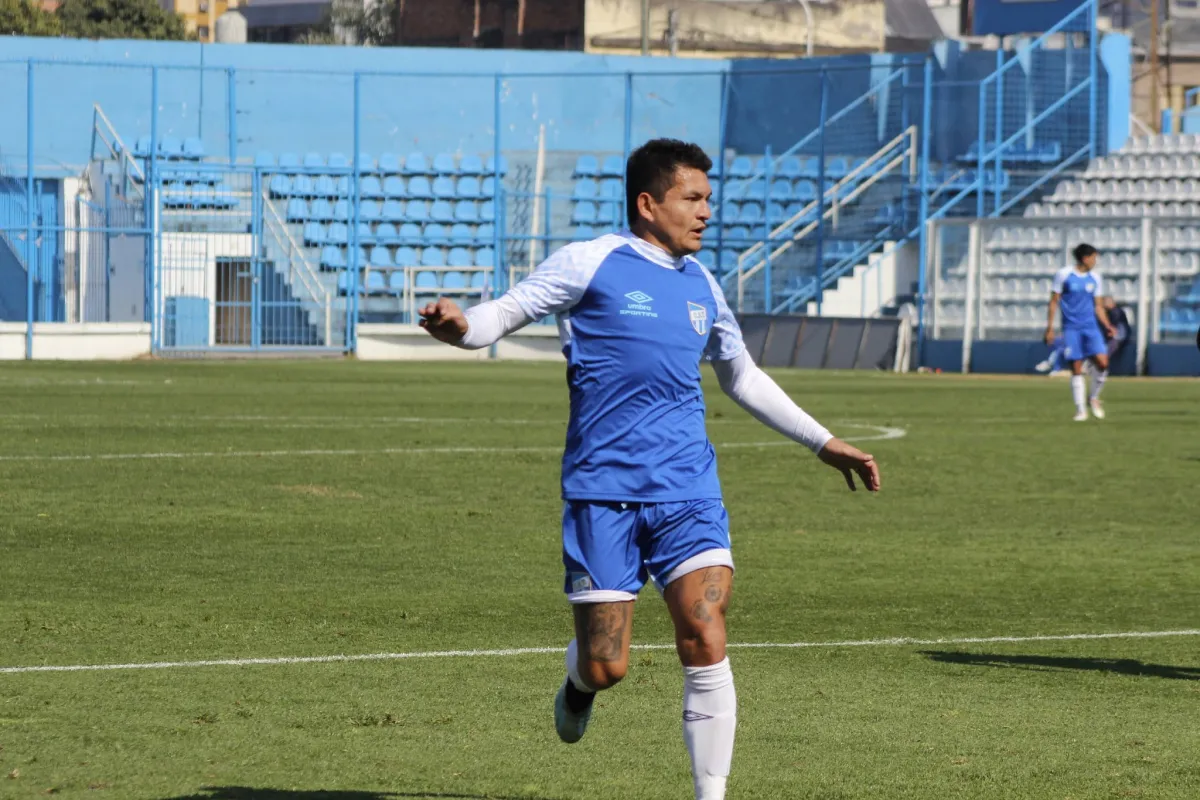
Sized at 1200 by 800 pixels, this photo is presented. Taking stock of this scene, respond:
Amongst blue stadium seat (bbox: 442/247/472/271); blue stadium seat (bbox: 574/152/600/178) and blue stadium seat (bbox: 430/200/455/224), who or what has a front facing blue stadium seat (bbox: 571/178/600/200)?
blue stadium seat (bbox: 574/152/600/178)

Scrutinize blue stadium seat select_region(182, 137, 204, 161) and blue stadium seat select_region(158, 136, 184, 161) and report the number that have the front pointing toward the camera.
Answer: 2

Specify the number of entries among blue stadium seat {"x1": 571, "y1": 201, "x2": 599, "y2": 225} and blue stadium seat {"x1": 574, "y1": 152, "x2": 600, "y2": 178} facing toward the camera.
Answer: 2

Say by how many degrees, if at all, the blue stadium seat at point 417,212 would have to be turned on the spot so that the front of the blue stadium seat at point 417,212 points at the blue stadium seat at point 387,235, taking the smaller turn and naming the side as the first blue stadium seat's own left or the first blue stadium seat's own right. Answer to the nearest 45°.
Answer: approximately 45° to the first blue stadium seat's own right

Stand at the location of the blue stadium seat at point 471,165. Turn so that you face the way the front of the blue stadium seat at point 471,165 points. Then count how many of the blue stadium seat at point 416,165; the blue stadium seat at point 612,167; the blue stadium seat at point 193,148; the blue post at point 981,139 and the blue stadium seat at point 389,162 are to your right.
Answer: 3

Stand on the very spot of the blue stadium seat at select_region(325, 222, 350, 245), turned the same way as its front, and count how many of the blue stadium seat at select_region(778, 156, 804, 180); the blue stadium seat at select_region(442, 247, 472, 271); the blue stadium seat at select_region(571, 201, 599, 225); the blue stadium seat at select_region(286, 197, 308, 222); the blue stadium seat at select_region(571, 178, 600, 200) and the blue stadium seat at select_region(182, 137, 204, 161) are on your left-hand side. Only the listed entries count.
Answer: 4
